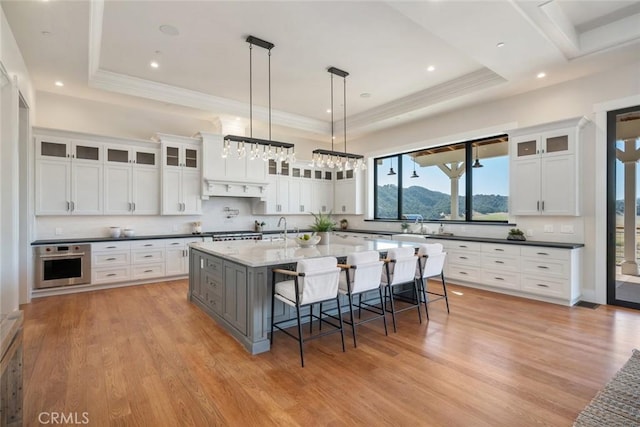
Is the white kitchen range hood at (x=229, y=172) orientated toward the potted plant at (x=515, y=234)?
no

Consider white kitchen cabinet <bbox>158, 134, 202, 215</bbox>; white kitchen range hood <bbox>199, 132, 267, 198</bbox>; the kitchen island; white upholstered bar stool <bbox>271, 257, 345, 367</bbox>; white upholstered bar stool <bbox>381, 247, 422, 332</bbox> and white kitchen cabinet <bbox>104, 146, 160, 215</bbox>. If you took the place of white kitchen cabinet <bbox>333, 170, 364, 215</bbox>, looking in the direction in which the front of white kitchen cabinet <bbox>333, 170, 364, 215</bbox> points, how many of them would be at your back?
0

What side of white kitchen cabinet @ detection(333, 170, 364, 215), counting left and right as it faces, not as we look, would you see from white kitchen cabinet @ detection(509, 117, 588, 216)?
left

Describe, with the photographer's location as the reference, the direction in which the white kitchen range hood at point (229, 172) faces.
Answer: facing the viewer

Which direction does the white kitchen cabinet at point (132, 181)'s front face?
toward the camera

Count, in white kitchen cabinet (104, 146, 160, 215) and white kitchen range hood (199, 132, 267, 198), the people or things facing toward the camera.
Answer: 2

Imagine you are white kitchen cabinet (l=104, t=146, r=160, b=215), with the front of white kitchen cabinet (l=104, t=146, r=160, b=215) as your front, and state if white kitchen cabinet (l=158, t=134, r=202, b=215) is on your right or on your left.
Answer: on your left

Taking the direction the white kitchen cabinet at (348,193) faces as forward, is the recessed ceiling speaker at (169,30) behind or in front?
in front

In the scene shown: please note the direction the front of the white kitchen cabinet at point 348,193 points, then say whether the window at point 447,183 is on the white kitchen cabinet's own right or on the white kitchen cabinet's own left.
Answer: on the white kitchen cabinet's own left

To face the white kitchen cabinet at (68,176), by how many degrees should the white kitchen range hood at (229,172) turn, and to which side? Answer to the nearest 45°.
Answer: approximately 90° to its right

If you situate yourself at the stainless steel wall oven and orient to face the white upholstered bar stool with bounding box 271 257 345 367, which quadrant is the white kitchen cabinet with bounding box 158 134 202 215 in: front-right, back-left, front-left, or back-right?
front-left

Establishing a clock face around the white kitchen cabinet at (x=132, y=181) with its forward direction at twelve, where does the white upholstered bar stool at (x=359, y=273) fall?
The white upholstered bar stool is roughly at 11 o'clock from the white kitchen cabinet.

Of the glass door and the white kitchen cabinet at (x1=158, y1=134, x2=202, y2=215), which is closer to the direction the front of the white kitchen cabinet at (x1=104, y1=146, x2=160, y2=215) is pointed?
the glass door

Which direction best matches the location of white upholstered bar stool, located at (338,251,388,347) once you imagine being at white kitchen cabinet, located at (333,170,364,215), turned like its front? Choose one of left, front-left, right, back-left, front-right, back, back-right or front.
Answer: front-left

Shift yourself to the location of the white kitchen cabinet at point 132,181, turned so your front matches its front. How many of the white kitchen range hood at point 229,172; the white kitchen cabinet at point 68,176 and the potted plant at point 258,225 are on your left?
2

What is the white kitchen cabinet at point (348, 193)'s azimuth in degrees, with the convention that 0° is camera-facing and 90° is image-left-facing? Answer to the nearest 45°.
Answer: approximately 45°
